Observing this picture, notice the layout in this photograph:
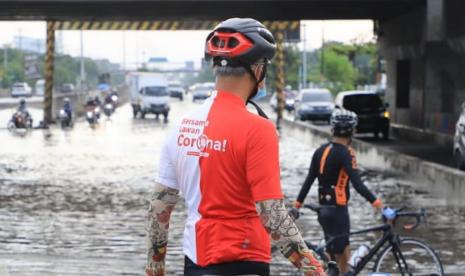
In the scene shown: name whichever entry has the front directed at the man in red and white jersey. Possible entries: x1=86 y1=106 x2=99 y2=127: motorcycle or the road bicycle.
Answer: the motorcycle

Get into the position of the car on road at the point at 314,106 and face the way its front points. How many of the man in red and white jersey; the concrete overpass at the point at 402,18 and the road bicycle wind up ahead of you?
3

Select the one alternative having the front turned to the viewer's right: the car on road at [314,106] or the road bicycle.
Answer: the road bicycle

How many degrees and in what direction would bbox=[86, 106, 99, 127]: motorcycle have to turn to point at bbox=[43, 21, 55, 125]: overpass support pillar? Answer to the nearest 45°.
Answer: approximately 45° to its right

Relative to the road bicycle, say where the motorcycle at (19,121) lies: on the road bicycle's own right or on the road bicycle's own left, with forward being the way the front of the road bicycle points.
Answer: on the road bicycle's own left

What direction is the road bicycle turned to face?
to the viewer's right

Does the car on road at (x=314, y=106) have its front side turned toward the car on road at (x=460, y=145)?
yes

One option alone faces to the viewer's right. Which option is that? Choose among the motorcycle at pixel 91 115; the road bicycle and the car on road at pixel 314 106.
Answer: the road bicycle

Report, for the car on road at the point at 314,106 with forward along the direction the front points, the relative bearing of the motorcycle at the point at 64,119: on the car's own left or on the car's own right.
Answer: on the car's own right

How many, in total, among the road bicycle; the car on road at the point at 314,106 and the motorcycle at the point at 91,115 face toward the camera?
2

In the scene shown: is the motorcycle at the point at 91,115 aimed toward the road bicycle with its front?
yes

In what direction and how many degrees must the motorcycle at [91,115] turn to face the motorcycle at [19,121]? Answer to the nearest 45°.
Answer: approximately 45° to its right
